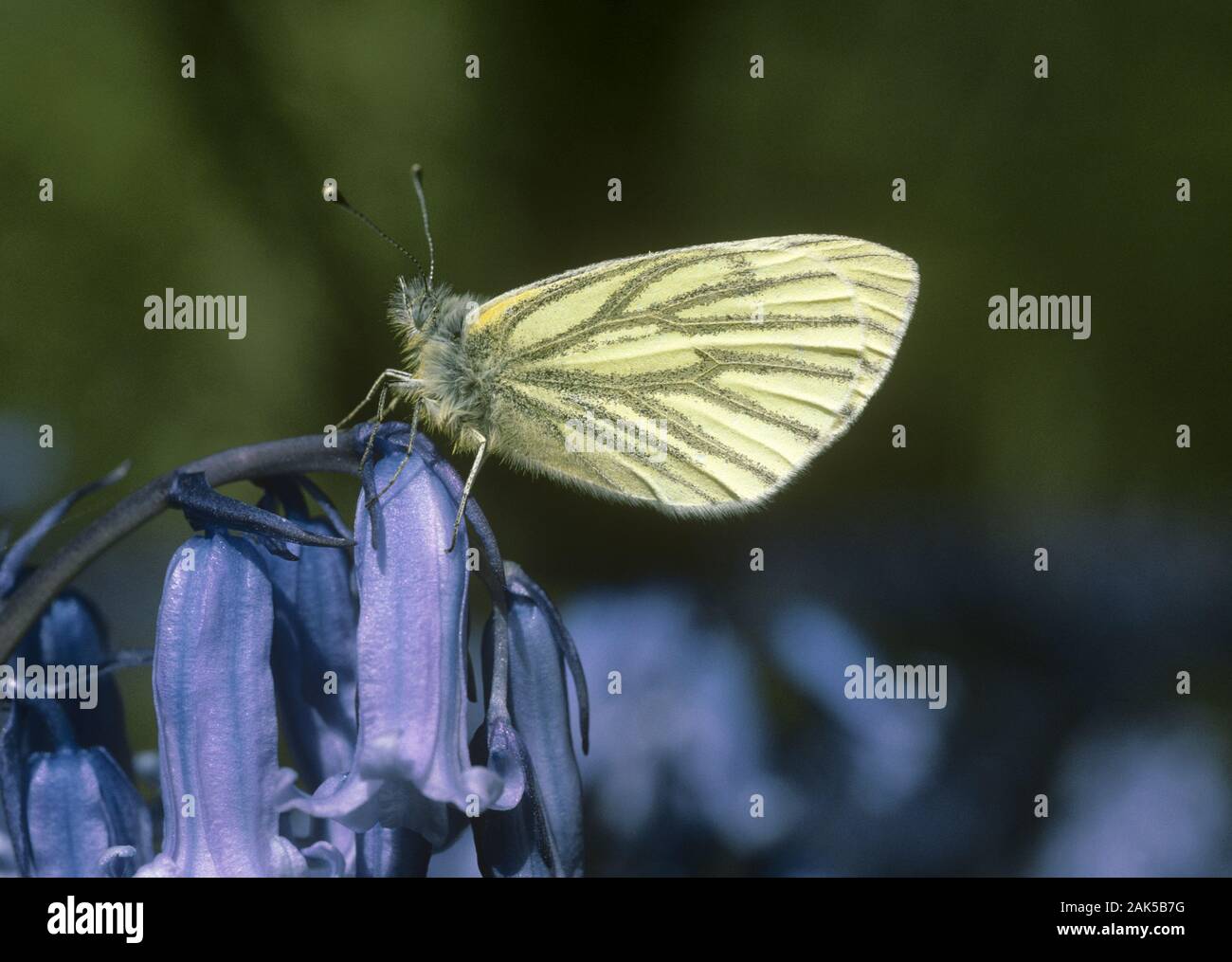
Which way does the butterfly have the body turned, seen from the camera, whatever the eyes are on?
to the viewer's left

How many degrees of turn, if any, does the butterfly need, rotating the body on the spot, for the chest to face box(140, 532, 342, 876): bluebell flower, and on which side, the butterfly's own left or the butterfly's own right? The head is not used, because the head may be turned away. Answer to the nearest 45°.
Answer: approximately 45° to the butterfly's own left

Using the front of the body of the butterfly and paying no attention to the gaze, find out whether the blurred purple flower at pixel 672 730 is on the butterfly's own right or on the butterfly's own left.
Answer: on the butterfly's own right

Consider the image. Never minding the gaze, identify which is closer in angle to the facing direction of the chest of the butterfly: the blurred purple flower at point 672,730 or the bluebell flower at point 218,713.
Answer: the bluebell flower
